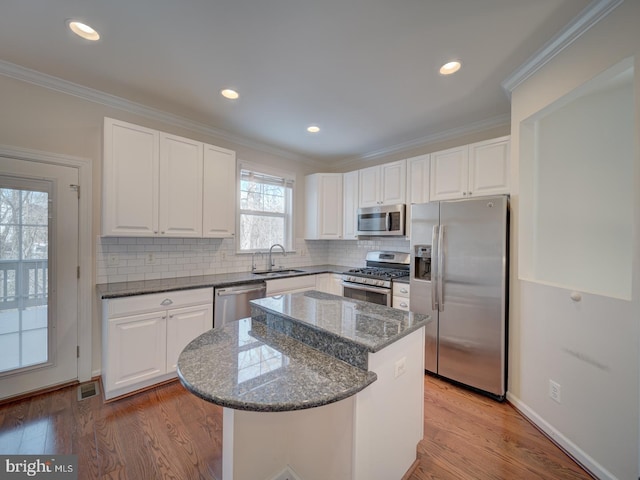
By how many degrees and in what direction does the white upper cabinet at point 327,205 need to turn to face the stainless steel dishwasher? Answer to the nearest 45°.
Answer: approximately 90° to its right

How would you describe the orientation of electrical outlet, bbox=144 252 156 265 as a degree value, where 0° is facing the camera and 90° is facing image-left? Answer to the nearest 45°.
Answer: approximately 0°

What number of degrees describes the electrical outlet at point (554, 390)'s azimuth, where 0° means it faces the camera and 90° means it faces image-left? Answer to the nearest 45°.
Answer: approximately 45°

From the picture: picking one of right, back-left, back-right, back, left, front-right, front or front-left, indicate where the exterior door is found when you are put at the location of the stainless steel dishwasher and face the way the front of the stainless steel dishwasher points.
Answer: back-right

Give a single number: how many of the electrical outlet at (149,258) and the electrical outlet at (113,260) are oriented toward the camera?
2
